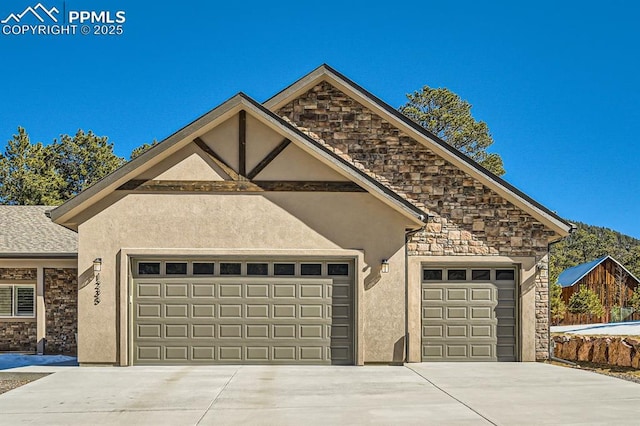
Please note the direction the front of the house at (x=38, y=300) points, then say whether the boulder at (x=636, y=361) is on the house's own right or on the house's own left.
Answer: on the house's own left

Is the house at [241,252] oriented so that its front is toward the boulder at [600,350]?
no

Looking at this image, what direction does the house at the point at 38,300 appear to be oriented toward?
toward the camera

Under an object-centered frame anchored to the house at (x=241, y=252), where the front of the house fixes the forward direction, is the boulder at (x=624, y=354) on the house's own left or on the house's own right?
on the house's own left

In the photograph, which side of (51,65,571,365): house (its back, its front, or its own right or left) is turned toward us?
front

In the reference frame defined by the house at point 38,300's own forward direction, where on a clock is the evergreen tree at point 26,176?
The evergreen tree is roughly at 6 o'clock from the house.

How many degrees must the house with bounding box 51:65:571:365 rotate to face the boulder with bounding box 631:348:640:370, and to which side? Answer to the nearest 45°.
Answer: approximately 90° to its left
